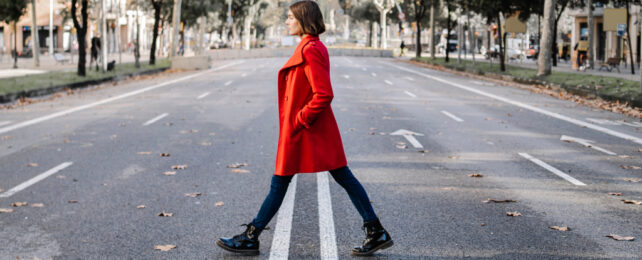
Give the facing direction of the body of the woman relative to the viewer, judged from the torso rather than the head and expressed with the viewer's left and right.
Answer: facing to the left of the viewer

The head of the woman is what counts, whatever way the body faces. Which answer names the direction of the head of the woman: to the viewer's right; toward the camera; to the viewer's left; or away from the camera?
to the viewer's left

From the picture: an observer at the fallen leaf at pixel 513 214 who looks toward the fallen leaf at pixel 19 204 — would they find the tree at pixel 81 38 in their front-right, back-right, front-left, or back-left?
front-right

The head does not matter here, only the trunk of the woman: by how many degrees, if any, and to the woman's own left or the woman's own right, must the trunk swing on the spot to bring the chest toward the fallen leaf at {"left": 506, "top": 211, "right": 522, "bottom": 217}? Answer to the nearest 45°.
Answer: approximately 135° to the woman's own right

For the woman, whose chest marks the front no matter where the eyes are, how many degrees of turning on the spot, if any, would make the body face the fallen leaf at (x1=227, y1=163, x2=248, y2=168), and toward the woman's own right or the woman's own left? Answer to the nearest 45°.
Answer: approximately 90° to the woman's own right

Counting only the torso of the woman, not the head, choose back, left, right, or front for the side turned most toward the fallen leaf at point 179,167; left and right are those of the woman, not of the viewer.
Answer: right

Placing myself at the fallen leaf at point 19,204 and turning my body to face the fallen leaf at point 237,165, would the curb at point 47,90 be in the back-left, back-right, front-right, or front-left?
front-left

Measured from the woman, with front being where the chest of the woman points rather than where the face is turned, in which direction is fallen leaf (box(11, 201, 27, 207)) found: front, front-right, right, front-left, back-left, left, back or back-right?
front-right
